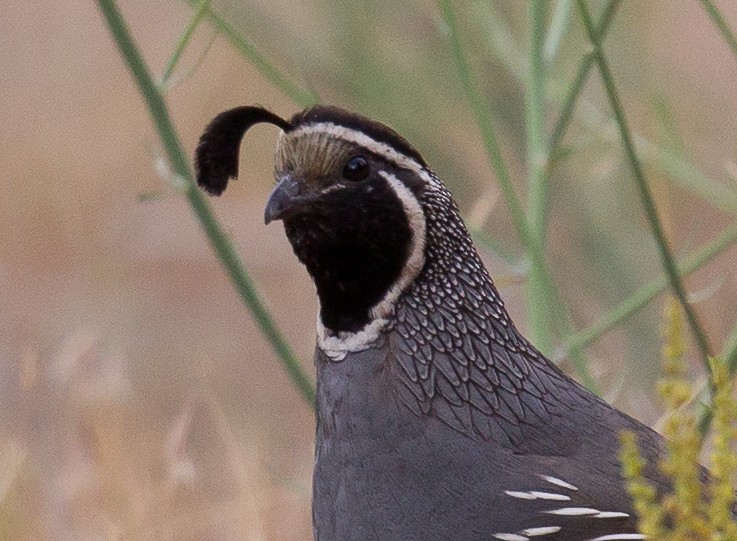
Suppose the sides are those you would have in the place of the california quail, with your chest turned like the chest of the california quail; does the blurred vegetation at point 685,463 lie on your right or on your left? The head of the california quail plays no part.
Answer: on your left

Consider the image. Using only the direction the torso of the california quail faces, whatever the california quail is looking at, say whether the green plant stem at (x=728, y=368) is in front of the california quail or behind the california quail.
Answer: behind

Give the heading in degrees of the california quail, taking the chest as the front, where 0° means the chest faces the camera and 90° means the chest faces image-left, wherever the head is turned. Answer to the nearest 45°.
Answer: approximately 90°
